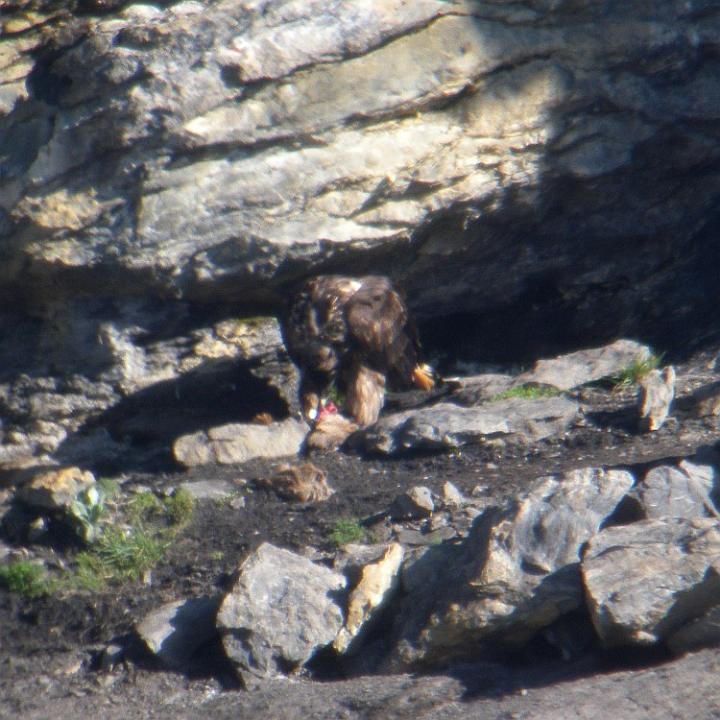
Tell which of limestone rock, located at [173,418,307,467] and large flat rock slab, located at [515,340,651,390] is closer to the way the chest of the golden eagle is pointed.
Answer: the limestone rock

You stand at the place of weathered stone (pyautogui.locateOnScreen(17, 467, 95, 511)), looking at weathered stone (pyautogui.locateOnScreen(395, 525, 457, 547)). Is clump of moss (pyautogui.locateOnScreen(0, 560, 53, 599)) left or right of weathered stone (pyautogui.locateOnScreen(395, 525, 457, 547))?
right

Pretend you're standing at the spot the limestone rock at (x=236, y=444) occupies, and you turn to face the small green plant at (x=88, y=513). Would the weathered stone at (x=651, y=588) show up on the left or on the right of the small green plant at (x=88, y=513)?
left
